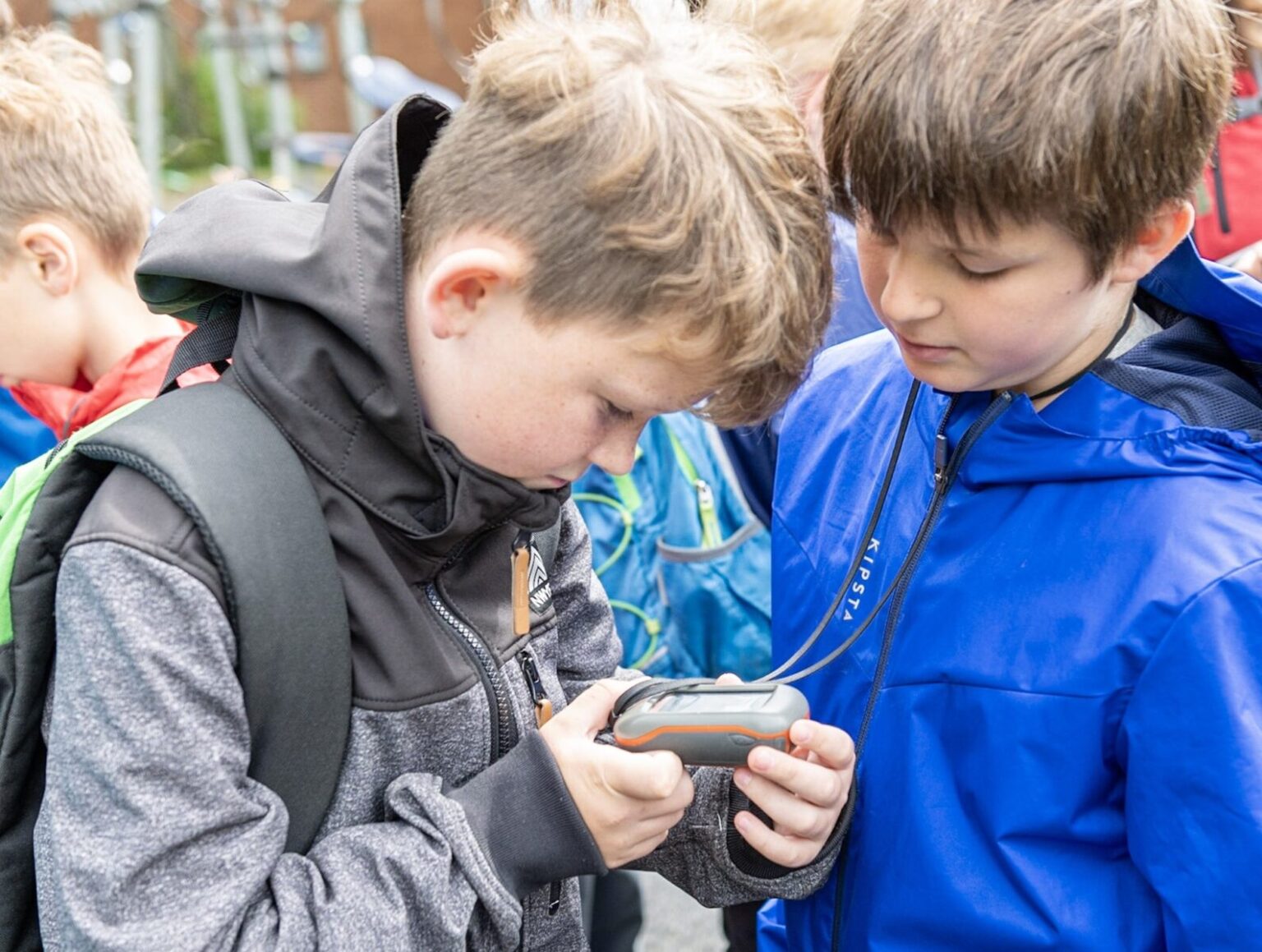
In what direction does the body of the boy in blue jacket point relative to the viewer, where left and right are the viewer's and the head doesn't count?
facing the viewer and to the left of the viewer

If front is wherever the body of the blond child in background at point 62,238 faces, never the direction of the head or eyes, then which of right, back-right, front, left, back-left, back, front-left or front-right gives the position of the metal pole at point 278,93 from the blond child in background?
right

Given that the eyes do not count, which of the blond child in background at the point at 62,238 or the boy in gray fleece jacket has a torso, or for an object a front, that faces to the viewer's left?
the blond child in background

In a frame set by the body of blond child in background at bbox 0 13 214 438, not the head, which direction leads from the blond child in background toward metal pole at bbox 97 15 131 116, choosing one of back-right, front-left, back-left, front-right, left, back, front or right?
right

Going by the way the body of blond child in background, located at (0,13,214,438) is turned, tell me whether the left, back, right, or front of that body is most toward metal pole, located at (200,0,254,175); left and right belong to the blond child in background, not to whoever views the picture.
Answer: right

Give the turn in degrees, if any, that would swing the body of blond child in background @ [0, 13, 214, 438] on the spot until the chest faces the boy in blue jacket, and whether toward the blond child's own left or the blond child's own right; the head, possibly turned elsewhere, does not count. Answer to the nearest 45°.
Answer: approximately 135° to the blond child's own left

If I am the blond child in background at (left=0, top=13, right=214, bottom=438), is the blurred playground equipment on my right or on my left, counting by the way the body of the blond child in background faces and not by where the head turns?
on my right

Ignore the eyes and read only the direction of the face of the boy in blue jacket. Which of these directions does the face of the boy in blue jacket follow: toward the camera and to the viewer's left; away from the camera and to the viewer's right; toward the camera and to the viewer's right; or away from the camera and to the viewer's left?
toward the camera and to the viewer's left

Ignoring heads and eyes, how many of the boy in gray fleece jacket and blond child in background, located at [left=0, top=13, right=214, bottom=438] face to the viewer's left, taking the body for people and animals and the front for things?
1

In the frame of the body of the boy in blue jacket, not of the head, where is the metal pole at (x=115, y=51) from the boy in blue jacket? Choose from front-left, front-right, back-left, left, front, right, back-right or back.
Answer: right

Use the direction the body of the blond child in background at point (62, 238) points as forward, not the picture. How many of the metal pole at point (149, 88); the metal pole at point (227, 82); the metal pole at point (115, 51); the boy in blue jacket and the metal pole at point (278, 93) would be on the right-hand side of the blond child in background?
4

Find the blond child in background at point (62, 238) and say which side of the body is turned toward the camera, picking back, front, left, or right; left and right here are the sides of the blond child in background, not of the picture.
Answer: left

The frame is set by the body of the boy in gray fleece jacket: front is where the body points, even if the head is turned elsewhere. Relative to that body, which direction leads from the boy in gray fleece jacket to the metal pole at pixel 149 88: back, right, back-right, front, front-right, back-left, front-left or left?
back-left
